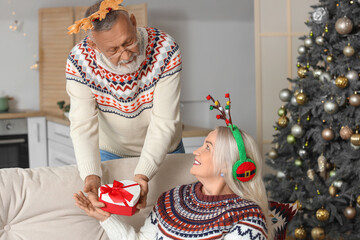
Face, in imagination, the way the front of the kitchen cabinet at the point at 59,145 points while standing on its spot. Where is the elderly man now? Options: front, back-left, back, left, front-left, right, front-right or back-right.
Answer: front-left

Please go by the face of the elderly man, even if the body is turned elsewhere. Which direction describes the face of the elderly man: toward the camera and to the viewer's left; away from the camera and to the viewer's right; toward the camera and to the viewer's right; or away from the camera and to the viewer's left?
toward the camera and to the viewer's right

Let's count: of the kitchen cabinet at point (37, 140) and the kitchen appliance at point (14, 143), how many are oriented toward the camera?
2

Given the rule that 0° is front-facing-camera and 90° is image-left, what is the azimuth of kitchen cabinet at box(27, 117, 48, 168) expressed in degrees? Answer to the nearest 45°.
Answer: approximately 0°

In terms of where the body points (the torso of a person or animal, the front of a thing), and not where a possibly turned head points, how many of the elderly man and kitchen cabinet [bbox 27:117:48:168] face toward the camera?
2

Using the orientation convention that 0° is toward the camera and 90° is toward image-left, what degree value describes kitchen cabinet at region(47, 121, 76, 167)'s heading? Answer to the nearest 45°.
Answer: approximately 45°

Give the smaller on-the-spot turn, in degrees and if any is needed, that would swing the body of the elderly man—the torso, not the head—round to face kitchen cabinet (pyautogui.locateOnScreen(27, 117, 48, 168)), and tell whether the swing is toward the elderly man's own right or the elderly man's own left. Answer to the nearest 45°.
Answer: approximately 180°
